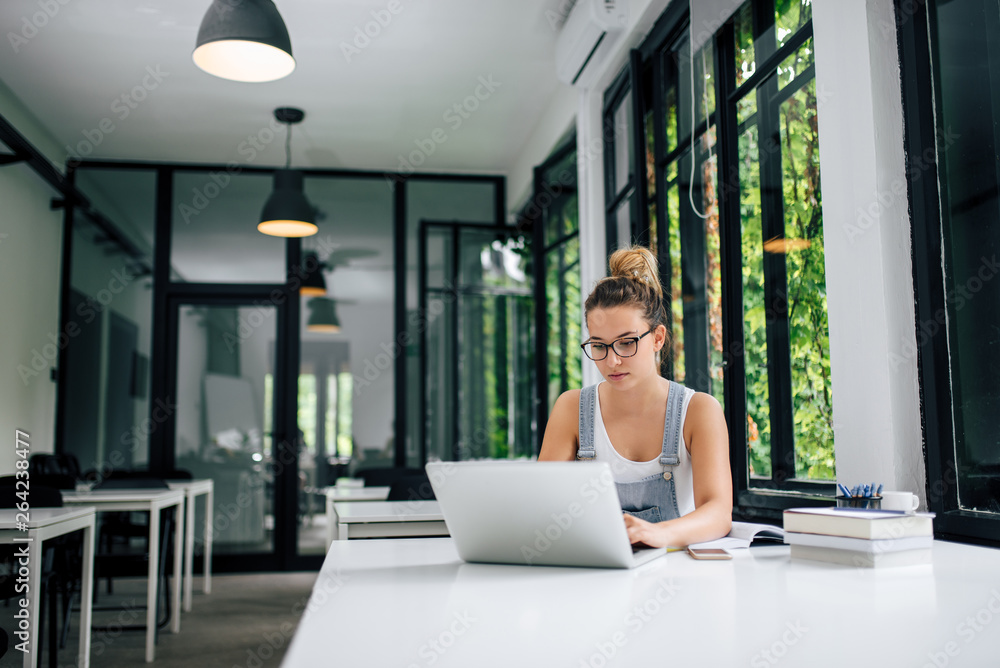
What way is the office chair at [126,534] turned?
toward the camera

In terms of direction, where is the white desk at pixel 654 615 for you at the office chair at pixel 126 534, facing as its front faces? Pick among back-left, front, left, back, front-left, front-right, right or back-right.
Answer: front

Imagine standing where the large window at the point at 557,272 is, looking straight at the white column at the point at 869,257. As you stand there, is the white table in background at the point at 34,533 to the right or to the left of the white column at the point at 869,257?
right

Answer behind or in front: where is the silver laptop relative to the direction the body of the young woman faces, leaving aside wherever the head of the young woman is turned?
in front

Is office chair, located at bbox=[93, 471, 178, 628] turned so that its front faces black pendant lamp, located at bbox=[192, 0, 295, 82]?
yes

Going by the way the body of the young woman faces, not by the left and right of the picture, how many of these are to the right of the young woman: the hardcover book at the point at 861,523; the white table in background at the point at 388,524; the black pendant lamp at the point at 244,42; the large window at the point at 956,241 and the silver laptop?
2

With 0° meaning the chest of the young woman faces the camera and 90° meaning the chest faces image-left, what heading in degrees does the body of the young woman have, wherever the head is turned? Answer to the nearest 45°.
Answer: approximately 45°

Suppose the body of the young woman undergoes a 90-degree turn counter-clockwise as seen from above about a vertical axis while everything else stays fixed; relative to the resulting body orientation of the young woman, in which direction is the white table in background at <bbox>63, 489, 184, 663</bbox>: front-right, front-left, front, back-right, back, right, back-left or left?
back

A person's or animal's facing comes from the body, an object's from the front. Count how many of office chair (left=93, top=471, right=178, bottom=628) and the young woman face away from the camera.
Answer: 0
